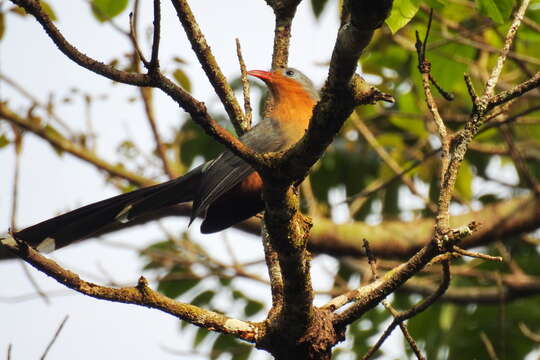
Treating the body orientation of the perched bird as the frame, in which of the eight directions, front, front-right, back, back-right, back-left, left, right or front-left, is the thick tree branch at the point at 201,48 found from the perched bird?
right

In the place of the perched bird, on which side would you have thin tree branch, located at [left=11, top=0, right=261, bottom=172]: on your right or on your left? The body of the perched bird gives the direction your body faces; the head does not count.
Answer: on your right

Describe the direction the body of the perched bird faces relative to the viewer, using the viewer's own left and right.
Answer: facing to the right of the viewer
